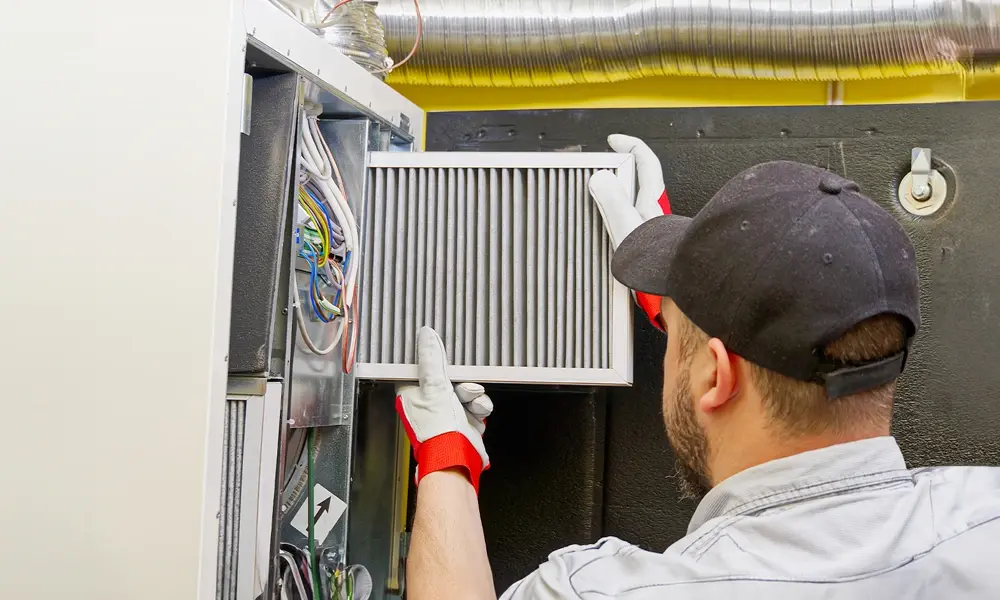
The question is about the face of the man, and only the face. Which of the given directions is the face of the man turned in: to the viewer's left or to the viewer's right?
to the viewer's left

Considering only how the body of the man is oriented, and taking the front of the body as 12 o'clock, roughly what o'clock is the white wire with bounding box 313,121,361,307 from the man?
The white wire is roughly at 11 o'clock from the man.

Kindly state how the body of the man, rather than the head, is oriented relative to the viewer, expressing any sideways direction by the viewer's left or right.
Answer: facing away from the viewer and to the left of the viewer
